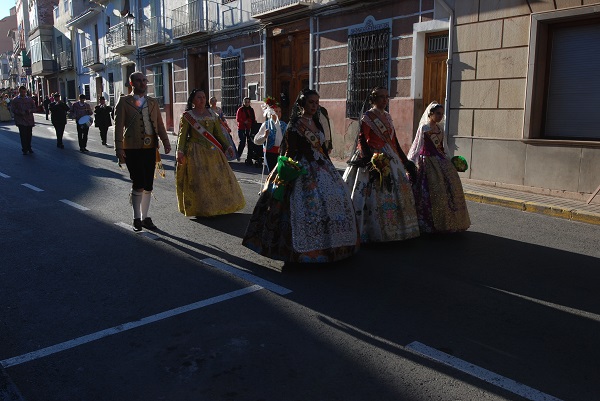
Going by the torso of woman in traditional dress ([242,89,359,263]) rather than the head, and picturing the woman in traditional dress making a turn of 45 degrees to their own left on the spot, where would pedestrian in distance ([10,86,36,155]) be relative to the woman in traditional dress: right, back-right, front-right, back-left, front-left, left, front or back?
back-left

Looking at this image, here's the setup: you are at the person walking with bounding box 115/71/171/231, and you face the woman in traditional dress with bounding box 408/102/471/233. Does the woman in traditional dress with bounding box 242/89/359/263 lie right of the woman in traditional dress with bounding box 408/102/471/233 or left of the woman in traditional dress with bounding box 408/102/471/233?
right

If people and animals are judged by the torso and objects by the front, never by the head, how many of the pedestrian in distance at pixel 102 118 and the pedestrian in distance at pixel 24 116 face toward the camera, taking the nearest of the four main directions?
2

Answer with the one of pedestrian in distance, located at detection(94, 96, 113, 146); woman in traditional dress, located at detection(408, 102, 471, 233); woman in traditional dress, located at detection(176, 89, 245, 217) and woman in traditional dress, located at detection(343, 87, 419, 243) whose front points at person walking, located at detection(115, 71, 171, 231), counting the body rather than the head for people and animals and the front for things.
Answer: the pedestrian in distance

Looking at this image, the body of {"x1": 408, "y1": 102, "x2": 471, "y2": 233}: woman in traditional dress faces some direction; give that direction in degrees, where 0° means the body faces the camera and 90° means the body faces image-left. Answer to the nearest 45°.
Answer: approximately 315°

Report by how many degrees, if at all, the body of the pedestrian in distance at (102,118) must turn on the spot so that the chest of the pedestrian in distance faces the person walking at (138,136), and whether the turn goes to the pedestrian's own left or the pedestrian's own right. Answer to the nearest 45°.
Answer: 0° — they already face them

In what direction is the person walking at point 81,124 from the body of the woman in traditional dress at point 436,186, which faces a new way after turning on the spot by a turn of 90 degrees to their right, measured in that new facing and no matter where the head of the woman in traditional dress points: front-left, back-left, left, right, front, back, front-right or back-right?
right

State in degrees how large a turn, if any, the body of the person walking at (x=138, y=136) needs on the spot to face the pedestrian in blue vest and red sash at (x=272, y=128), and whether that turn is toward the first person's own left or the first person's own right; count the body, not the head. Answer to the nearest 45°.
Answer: approximately 90° to the first person's own left

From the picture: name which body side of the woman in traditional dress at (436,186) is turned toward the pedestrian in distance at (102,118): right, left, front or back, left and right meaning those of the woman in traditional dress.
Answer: back

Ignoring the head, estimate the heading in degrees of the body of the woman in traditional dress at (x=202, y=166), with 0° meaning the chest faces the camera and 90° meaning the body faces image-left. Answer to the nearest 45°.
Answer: approximately 315°

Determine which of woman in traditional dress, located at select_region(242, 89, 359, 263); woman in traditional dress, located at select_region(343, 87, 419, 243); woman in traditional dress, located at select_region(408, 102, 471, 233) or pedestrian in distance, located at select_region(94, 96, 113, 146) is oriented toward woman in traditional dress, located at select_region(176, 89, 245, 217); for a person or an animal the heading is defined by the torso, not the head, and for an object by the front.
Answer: the pedestrian in distance

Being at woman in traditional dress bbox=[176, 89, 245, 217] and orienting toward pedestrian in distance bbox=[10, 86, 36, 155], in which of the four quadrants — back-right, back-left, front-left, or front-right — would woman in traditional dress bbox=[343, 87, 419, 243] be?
back-right

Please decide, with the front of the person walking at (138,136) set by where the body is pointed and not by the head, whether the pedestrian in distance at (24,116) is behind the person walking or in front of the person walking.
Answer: behind

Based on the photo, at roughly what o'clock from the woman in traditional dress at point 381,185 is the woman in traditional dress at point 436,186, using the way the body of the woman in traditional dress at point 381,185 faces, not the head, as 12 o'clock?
the woman in traditional dress at point 436,186 is roughly at 9 o'clock from the woman in traditional dress at point 381,185.
